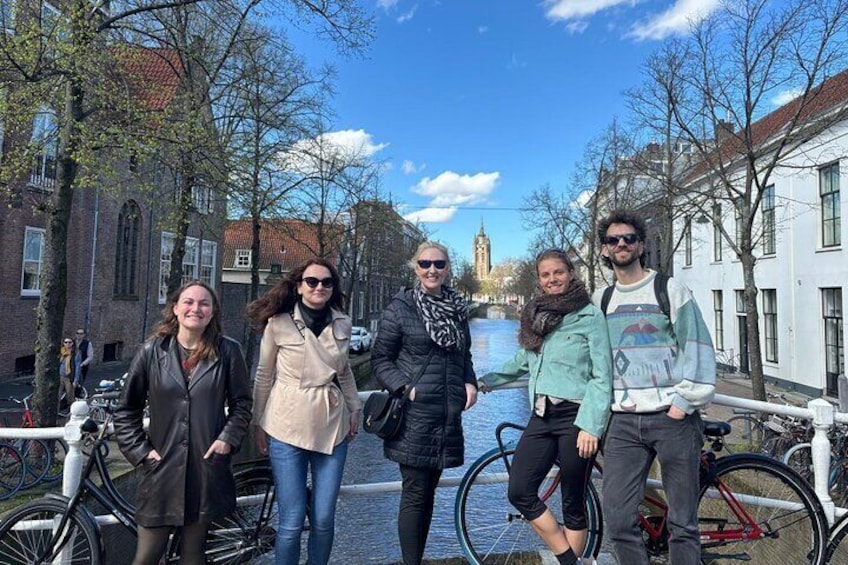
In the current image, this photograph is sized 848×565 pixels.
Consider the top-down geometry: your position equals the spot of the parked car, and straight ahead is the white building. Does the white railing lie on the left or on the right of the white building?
right

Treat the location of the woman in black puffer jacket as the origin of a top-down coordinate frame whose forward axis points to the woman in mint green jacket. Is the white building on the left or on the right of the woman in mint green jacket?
left

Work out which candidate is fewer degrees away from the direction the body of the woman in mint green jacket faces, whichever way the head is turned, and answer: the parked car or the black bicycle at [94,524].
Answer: the black bicycle

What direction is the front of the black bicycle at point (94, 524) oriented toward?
to the viewer's left

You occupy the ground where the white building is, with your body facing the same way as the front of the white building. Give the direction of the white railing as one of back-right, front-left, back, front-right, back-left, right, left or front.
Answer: front-left

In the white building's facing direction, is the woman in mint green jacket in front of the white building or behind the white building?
in front

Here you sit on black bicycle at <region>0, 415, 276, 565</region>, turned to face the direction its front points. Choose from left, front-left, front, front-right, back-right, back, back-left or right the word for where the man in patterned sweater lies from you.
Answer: back-left

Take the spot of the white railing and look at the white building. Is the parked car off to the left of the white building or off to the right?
left

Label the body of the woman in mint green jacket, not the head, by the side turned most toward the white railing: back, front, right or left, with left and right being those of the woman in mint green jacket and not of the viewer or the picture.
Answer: back

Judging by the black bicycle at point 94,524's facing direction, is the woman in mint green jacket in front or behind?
behind

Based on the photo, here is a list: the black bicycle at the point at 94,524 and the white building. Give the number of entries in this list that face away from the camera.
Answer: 0

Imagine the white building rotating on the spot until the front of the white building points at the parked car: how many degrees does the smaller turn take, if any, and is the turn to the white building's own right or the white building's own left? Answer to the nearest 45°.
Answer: approximately 45° to the white building's own right

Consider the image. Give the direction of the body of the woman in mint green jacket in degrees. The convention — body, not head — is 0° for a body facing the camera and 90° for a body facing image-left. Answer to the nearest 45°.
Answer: approximately 45°

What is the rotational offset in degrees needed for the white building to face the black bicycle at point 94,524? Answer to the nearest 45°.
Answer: approximately 45° to its left

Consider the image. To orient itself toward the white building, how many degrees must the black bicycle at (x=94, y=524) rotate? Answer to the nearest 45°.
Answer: approximately 180°
